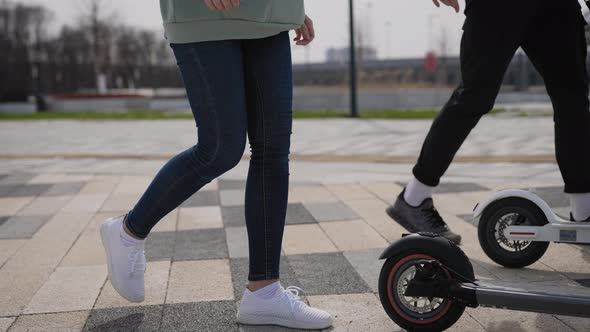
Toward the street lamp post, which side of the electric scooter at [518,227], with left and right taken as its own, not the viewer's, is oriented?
left

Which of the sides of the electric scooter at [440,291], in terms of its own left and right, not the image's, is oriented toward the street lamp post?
left

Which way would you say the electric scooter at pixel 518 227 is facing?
to the viewer's right
